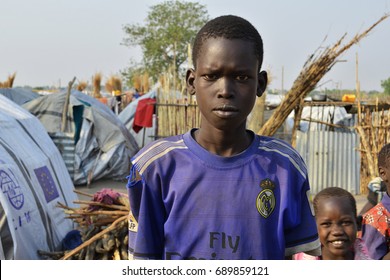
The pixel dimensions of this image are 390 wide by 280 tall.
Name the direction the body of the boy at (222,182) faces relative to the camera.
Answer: toward the camera

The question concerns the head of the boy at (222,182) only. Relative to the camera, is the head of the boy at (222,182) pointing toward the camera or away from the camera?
toward the camera

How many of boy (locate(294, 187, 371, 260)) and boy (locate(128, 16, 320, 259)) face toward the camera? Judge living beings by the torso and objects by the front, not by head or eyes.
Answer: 2

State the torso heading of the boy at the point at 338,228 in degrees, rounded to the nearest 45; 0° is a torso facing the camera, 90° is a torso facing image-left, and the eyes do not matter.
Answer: approximately 0°

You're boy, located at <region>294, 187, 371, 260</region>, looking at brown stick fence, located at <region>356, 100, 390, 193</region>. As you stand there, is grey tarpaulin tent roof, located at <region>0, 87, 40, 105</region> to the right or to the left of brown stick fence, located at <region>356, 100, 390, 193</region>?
left

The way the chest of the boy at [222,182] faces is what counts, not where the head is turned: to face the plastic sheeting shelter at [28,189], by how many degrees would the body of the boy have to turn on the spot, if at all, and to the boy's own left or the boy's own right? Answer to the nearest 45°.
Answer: approximately 135° to the boy's own right

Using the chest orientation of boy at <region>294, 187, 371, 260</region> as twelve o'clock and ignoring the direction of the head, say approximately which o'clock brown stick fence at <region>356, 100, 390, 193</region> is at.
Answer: The brown stick fence is roughly at 6 o'clock from the boy.

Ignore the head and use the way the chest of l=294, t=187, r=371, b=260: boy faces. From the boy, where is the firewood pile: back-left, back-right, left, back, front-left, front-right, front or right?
back-right

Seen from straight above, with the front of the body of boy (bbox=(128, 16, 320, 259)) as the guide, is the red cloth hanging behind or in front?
behind

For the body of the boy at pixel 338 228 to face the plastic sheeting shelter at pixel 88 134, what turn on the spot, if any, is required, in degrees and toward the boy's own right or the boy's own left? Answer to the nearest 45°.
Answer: approximately 135° to the boy's own right

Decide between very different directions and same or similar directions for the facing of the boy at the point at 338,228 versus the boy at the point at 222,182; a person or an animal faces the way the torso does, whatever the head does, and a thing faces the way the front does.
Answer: same or similar directions
